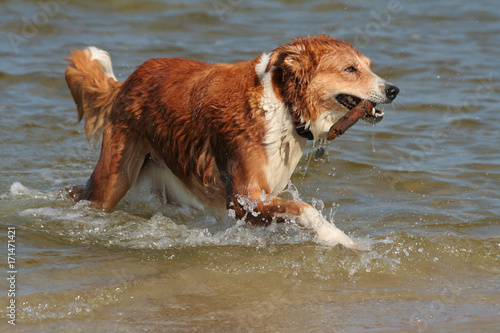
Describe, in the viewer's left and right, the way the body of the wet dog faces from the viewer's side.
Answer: facing to the right of the viewer
